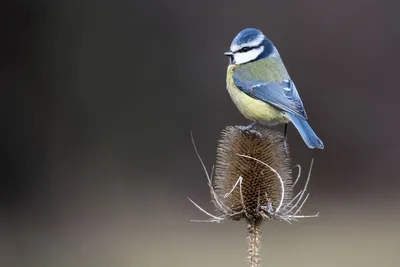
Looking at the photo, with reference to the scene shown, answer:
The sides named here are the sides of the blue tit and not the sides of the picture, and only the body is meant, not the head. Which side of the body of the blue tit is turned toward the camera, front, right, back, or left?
left
